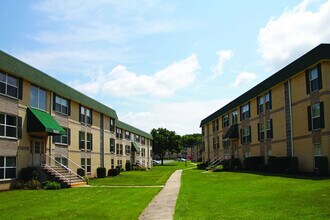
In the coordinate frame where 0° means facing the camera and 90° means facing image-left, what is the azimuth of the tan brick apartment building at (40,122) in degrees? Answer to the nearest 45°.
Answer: approximately 315°

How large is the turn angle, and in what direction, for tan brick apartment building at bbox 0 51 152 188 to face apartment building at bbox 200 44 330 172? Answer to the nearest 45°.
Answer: approximately 45° to its left

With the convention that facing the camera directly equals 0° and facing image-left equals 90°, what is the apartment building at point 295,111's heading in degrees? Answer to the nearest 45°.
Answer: approximately 45°
